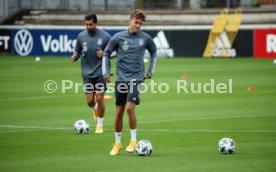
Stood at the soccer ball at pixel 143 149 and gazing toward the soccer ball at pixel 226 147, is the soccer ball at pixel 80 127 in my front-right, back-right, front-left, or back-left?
back-left

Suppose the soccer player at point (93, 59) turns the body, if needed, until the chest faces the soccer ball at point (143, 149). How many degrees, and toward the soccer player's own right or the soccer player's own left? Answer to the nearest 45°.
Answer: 0° — they already face it

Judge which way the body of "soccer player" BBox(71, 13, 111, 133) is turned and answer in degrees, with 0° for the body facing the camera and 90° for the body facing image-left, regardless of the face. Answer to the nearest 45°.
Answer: approximately 0°

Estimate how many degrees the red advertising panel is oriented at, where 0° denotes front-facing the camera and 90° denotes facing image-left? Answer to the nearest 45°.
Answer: approximately 0°

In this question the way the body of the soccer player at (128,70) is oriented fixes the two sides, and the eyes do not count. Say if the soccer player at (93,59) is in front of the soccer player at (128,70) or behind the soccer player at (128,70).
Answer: behind

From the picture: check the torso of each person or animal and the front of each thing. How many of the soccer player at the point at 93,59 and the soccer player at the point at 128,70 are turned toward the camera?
2

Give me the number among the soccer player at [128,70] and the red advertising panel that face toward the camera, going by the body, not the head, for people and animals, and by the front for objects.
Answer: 2

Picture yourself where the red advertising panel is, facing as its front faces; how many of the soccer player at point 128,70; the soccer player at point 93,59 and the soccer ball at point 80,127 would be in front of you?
3

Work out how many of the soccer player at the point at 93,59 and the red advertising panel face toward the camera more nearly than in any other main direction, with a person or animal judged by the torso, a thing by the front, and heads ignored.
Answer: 2
